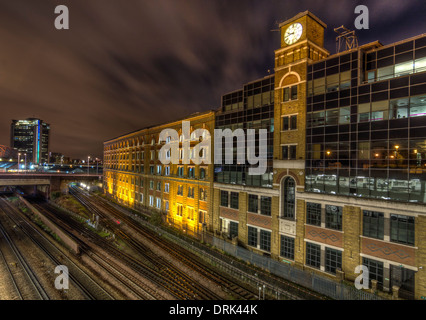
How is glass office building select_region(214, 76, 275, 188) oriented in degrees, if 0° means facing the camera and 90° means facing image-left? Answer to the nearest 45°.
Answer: approximately 45°
